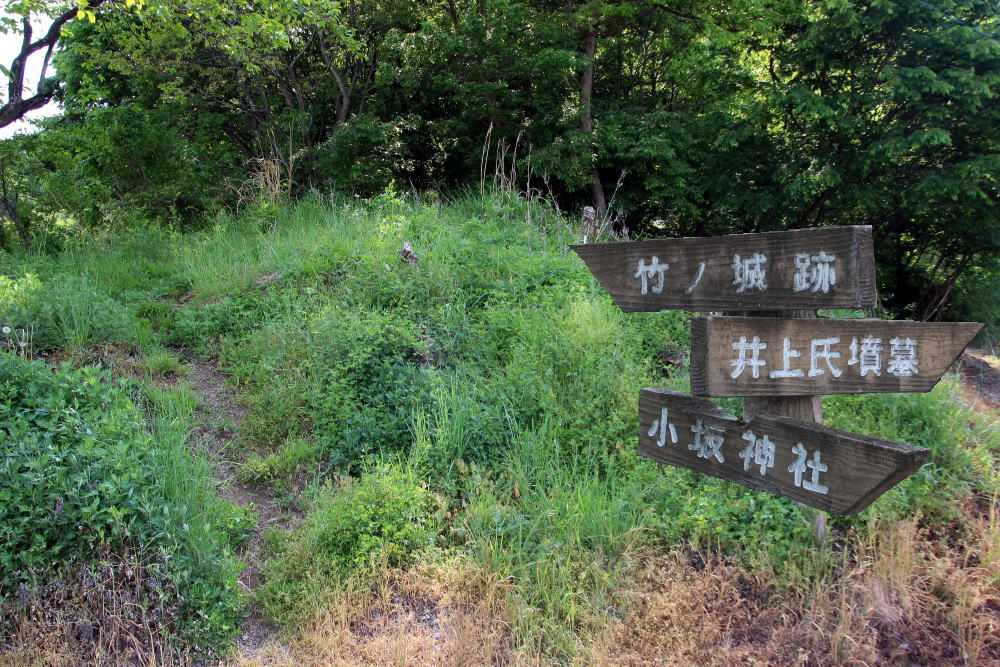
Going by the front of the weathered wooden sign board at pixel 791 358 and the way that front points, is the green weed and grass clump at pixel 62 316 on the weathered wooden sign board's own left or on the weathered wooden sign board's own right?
on the weathered wooden sign board's own right

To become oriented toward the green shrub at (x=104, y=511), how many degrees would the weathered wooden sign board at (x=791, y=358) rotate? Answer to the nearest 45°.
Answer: approximately 90° to its right

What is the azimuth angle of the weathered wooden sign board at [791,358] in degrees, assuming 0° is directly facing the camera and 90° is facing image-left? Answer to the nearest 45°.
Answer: approximately 0°

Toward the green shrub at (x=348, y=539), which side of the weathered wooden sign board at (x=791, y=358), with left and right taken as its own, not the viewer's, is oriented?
right
